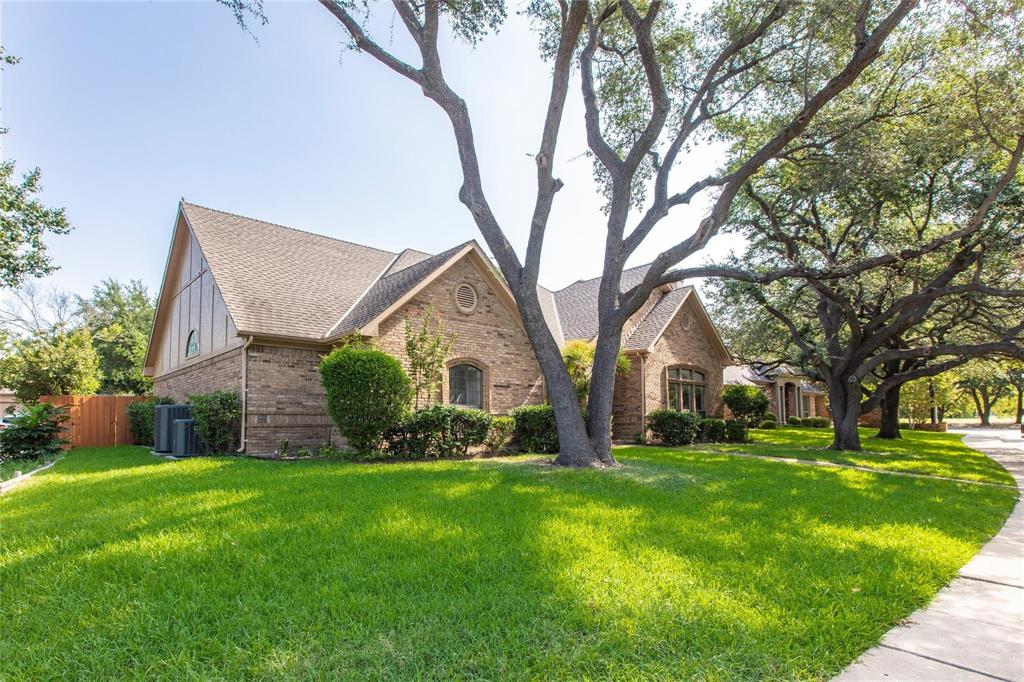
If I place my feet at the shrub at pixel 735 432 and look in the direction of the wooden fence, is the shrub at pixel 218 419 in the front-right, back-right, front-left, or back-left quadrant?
front-left

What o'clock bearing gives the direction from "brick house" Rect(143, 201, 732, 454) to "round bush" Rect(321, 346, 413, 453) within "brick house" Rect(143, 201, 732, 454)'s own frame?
The round bush is roughly at 1 o'clock from the brick house.

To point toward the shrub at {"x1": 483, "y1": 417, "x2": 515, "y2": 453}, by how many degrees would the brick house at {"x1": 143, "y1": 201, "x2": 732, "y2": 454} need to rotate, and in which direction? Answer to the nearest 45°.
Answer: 0° — it already faces it

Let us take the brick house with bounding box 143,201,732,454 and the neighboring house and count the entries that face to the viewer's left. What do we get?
0

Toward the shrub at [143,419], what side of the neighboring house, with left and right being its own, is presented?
right

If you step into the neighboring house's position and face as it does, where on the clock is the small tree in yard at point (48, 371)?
The small tree in yard is roughly at 3 o'clock from the neighboring house.

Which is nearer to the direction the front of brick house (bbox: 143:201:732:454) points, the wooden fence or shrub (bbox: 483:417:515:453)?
the shrub

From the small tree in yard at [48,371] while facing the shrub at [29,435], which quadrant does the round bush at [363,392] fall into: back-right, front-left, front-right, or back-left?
front-left

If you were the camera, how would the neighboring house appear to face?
facing the viewer and to the right of the viewer

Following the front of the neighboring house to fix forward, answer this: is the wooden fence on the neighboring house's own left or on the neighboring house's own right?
on the neighboring house's own right
